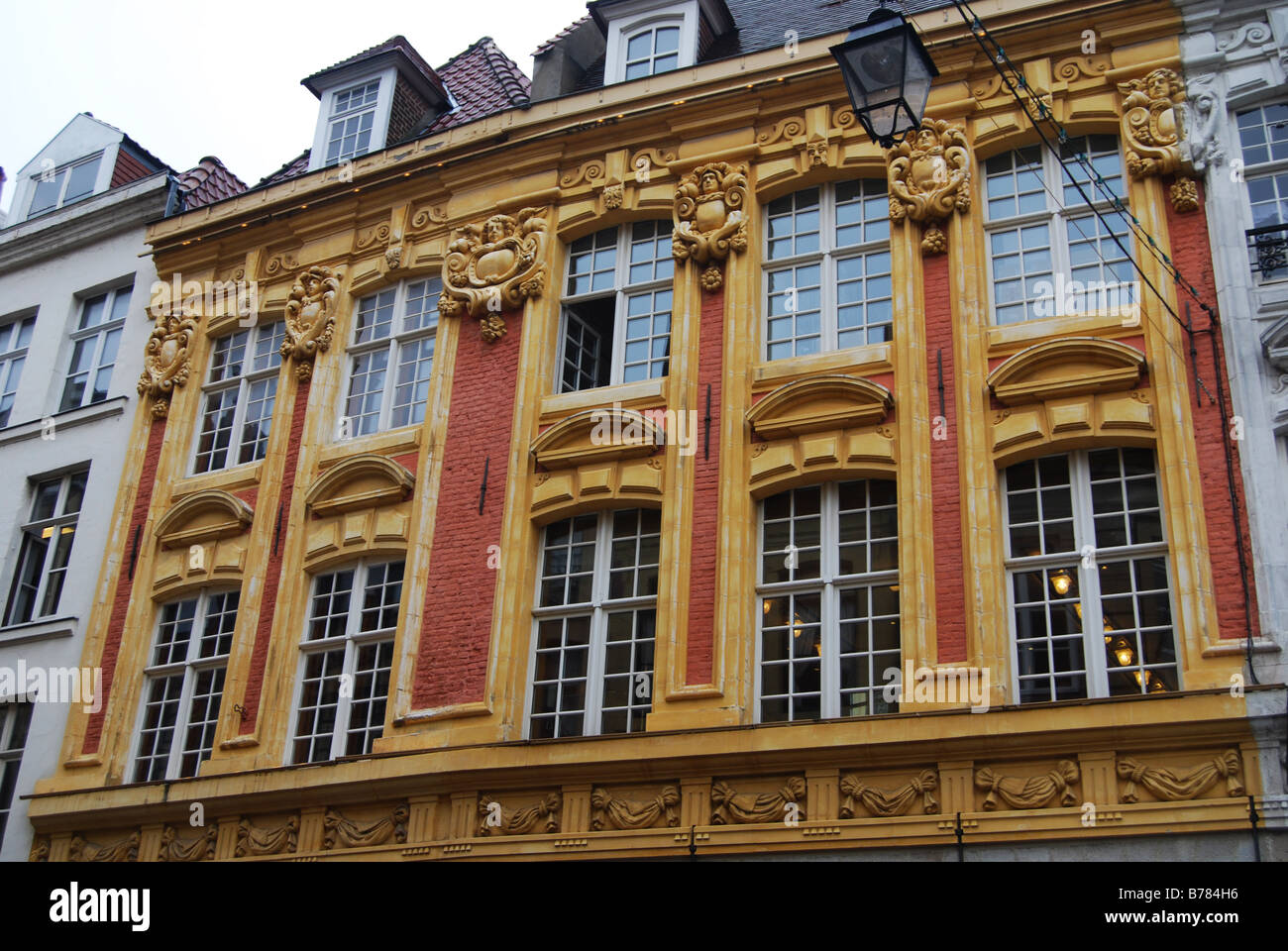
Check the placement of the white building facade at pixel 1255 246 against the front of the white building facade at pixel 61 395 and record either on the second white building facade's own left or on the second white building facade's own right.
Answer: on the second white building facade's own left

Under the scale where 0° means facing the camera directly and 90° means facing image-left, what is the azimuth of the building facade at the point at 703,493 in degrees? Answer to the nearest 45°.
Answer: approximately 45°

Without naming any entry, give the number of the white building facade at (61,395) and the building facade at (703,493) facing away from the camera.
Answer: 0

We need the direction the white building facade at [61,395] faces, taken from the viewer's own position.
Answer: facing the viewer and to the left of the viewer

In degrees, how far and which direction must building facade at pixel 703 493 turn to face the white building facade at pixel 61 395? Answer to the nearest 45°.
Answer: approximately 90° to its right

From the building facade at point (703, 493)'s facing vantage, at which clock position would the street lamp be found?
The street lamp is roughly at 10 o'clock from the building facade.

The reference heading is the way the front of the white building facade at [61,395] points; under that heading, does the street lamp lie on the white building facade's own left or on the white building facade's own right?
on the white building facade's own left
